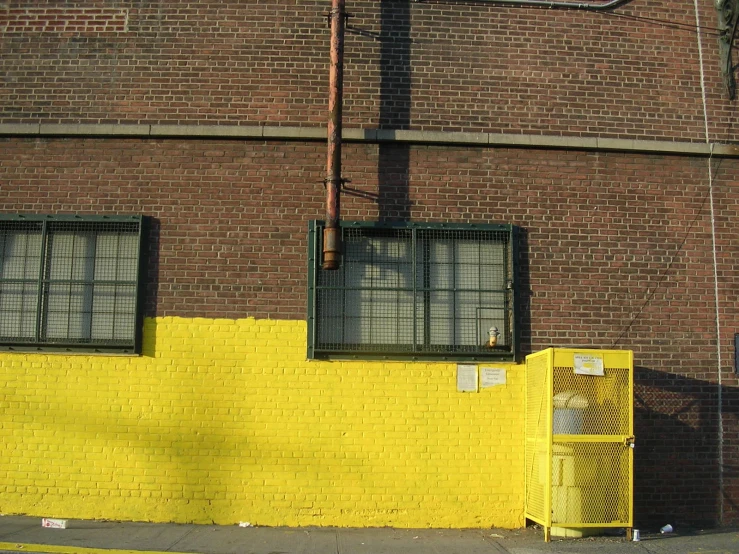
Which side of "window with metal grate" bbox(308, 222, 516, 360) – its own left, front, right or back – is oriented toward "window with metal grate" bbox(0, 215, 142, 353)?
right

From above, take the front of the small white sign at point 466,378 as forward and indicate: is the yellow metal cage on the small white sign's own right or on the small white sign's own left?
on the small white sign's own left

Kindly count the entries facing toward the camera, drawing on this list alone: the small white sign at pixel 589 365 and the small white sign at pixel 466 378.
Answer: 2

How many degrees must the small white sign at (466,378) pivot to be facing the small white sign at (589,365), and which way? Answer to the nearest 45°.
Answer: approximately 45° to its left

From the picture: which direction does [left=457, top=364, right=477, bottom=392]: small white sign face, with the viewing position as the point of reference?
facing the viewer

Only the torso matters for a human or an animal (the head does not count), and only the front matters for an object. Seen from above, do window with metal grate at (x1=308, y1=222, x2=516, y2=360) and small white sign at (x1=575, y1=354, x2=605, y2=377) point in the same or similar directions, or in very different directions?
same or similar directions

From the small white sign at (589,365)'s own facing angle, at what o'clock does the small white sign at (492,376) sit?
the small white sign at (492,376) is roughly at 4 o'clock from the small white sign at (589,365).

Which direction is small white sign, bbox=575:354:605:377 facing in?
toward the camera

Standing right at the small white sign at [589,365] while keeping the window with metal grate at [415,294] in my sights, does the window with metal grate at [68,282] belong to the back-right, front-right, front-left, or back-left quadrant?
front-left

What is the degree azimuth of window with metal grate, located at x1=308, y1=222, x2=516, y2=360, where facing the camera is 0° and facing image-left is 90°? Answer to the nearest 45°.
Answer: approximately 0°

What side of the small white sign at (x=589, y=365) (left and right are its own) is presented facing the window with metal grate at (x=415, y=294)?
right

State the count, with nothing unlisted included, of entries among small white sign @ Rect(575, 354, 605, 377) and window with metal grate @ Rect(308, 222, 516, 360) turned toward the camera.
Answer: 2

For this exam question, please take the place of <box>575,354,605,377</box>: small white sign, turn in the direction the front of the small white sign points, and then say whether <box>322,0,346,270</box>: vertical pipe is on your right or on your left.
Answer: on your right
